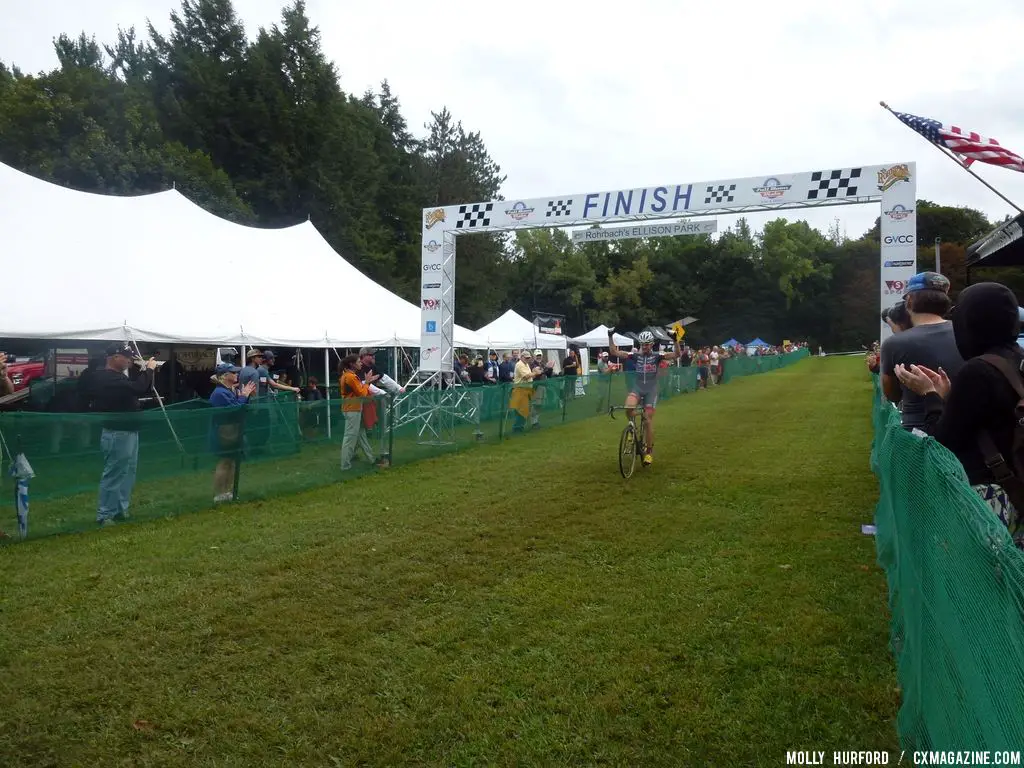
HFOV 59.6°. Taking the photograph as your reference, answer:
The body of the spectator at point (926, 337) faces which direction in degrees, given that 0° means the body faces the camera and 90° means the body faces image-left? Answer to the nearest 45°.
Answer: approximately 135°

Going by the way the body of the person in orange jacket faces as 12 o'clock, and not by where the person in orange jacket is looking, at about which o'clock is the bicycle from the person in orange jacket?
The bicycle is roughly at 1 o'clock from the person in orange jacket.

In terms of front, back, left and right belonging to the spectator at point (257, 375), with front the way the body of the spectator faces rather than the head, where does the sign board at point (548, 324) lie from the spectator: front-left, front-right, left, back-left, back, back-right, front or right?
front-left

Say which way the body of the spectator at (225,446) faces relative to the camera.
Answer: to the viewer's right

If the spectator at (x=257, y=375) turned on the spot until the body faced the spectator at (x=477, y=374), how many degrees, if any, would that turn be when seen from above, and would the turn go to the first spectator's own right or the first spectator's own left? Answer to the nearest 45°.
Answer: approximately 45° to the first spectator's own left

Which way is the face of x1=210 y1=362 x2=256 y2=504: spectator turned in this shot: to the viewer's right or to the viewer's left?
to the viewer's right

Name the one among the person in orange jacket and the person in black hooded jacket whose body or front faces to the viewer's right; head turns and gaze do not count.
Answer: the person in orange jacket

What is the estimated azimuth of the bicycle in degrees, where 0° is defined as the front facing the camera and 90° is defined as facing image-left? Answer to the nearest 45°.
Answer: approximately 0°

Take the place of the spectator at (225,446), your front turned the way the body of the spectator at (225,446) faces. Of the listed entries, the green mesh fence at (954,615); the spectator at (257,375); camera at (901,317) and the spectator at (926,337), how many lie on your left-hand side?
1

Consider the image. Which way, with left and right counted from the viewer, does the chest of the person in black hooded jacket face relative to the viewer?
facing away from the viewer and to the left of the viewer

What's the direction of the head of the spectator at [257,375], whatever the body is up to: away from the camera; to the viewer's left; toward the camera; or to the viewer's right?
to the viewer's right

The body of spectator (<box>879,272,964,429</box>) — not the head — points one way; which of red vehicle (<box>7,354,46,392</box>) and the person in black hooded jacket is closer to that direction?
the red vehicle

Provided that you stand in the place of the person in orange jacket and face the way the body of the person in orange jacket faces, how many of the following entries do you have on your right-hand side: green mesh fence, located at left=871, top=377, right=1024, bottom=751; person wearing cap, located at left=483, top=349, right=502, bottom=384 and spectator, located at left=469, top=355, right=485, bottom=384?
1

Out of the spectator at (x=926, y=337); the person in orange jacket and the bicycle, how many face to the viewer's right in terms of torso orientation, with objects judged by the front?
1

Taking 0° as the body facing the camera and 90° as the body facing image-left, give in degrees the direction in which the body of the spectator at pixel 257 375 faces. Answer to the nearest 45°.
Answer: approximately 270°

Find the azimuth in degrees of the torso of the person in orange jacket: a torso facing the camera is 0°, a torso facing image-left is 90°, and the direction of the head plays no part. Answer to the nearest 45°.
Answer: approximately 270°

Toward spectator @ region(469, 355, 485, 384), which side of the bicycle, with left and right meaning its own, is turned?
back

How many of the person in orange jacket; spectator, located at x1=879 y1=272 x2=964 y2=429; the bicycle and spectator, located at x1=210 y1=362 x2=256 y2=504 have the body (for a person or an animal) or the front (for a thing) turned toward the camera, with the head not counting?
1

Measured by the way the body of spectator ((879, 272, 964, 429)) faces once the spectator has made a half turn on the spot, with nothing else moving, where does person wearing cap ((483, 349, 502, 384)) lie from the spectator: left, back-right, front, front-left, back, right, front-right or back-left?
back
